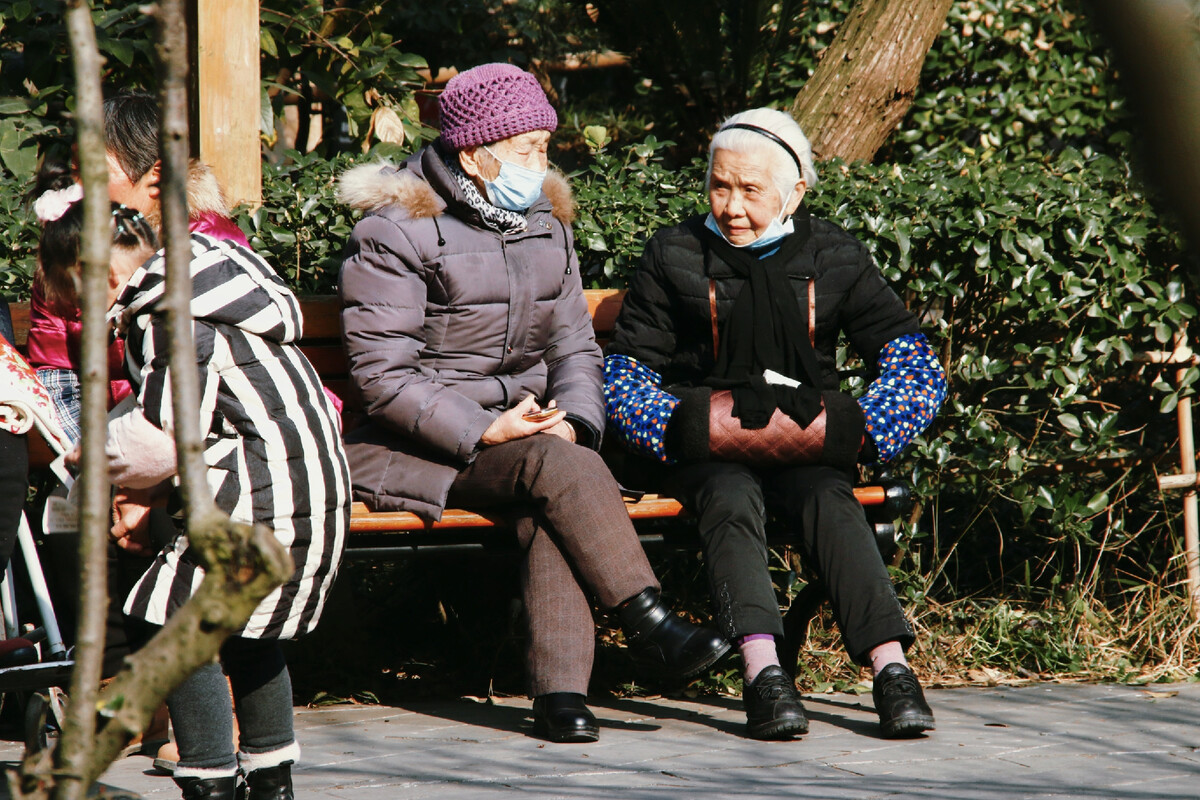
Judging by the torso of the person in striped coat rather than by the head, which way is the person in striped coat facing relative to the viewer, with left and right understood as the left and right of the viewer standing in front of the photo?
facing to the left of the viewer

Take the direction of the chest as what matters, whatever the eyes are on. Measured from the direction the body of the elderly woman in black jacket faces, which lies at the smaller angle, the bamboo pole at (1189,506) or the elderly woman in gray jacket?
the elderly woman in gray jacket

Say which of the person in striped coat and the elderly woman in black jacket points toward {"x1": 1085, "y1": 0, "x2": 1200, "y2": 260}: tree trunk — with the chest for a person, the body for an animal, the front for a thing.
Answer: the elderly woman in black jacket

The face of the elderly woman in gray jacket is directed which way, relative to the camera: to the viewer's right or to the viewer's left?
to the viewer's right

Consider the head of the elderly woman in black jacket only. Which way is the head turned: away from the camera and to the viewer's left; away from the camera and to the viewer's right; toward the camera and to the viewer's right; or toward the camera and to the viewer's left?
toward the camera and to the viewer's left

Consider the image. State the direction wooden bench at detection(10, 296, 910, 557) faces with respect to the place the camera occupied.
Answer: facing the viewer

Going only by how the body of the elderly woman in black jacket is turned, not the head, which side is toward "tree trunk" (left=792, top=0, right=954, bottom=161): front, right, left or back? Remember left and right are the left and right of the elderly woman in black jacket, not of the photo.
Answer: back

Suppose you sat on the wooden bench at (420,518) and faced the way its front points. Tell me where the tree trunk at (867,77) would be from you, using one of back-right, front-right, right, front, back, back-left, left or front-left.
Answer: back-left

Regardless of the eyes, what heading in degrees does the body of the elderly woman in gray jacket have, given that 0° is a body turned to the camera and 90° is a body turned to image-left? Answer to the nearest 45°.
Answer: approximately 315°

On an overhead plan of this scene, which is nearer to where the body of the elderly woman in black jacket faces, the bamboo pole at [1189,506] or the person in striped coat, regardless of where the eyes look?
the person in striped coat

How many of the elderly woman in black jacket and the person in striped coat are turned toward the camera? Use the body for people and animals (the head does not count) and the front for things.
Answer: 1

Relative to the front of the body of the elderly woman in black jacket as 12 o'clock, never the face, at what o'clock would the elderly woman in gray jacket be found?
The elderly woman in gray jacket is roughly at 2 o'clock from the elderly woman in black jacket.
